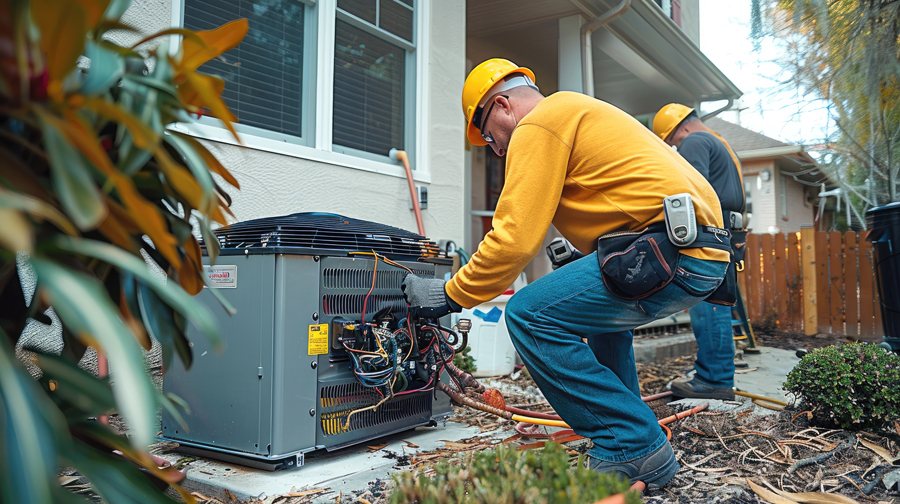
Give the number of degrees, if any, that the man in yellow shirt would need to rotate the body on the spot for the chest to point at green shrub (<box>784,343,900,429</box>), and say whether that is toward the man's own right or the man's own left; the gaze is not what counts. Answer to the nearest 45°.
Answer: approximately 135° to the man's own right

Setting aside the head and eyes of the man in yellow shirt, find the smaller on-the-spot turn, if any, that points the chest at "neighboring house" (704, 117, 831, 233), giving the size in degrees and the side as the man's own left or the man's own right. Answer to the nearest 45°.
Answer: approximately 90° to the man's own right

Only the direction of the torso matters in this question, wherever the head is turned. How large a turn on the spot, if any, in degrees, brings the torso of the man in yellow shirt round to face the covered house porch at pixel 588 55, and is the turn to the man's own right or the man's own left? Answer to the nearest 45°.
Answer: approximately 90° to the man's own right

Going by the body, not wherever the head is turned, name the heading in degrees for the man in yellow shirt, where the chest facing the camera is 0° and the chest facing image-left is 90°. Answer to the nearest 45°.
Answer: approximately 90°

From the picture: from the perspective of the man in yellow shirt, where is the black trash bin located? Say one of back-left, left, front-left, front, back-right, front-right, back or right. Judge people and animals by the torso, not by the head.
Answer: back-right

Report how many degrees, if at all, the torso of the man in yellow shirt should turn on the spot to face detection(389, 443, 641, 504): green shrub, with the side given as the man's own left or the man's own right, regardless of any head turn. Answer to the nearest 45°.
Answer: approximately 90° to the man's own left

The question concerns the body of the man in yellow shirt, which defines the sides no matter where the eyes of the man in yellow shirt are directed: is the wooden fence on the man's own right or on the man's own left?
on the man's own right

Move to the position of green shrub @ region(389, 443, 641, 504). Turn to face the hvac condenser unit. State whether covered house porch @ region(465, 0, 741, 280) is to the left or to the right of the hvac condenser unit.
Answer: right

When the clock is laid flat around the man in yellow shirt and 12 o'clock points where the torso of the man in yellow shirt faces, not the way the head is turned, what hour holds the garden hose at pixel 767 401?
The garden hose is roughly at 4 o'clock from the man in yellow shirt.
